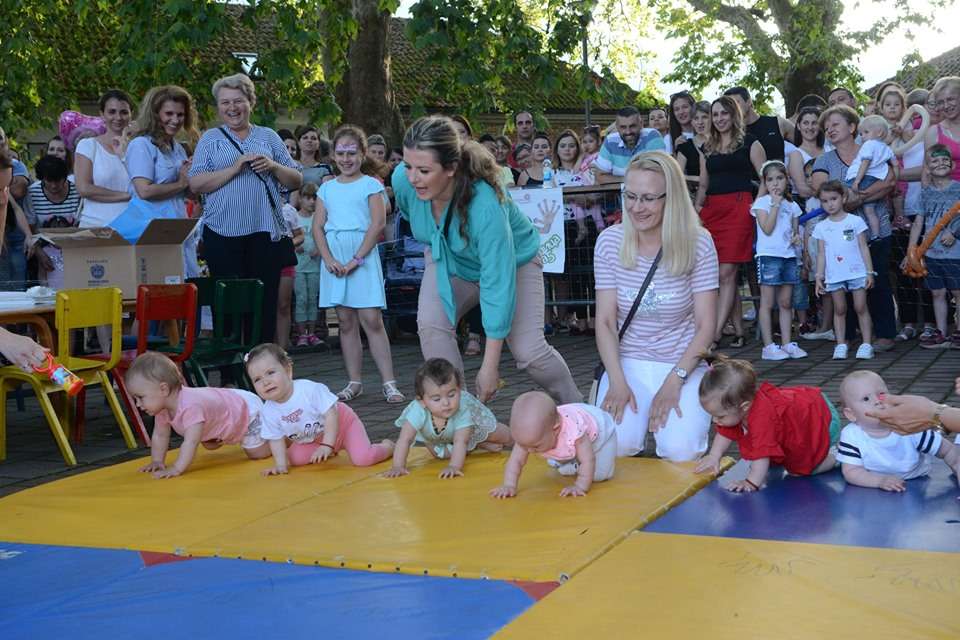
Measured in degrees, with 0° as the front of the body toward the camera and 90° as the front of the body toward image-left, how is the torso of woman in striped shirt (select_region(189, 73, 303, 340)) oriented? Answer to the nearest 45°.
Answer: approximately 0°

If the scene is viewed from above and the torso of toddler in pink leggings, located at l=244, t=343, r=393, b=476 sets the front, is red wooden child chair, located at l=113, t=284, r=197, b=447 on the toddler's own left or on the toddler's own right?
on the toddler's own right

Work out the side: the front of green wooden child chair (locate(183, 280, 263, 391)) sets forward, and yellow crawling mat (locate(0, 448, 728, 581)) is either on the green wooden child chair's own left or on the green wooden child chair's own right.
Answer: on the green wooden child chair's own left

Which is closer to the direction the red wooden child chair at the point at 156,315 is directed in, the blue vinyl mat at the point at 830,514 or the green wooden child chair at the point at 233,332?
the blue vinyl mat

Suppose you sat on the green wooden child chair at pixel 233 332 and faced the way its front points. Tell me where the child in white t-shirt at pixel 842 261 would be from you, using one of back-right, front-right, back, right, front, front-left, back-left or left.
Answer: back-left

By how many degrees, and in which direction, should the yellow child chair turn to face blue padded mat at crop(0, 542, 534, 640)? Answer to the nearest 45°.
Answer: approximately 45° to its left

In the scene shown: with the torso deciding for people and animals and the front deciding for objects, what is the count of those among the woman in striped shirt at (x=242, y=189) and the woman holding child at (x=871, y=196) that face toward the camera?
2

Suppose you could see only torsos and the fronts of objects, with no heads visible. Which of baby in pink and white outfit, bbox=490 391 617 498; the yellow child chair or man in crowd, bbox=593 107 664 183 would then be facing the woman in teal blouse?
the man in crowd
